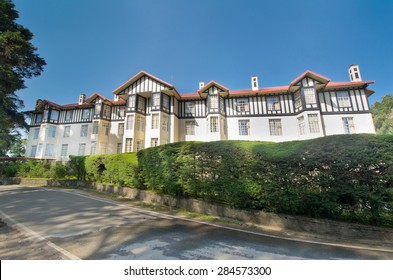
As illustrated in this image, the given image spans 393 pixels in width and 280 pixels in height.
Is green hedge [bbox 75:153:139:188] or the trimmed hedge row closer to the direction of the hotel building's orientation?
the trimmed hedge row

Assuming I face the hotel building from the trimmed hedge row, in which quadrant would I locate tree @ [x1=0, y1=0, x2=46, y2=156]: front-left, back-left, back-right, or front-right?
front-left

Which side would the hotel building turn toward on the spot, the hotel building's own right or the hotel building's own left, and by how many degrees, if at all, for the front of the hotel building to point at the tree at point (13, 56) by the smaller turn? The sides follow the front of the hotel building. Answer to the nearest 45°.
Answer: approximately 45° to the hotel building's own right

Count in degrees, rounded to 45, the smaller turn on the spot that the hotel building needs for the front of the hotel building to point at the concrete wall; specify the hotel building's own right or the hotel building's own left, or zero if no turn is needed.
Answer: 0° — it already faces it

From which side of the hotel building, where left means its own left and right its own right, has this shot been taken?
front

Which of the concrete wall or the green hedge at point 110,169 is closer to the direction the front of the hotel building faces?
the concrete wall

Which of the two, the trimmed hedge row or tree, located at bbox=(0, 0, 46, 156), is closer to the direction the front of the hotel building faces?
the trimmed hedge row

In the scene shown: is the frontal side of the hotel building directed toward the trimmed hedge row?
yes
